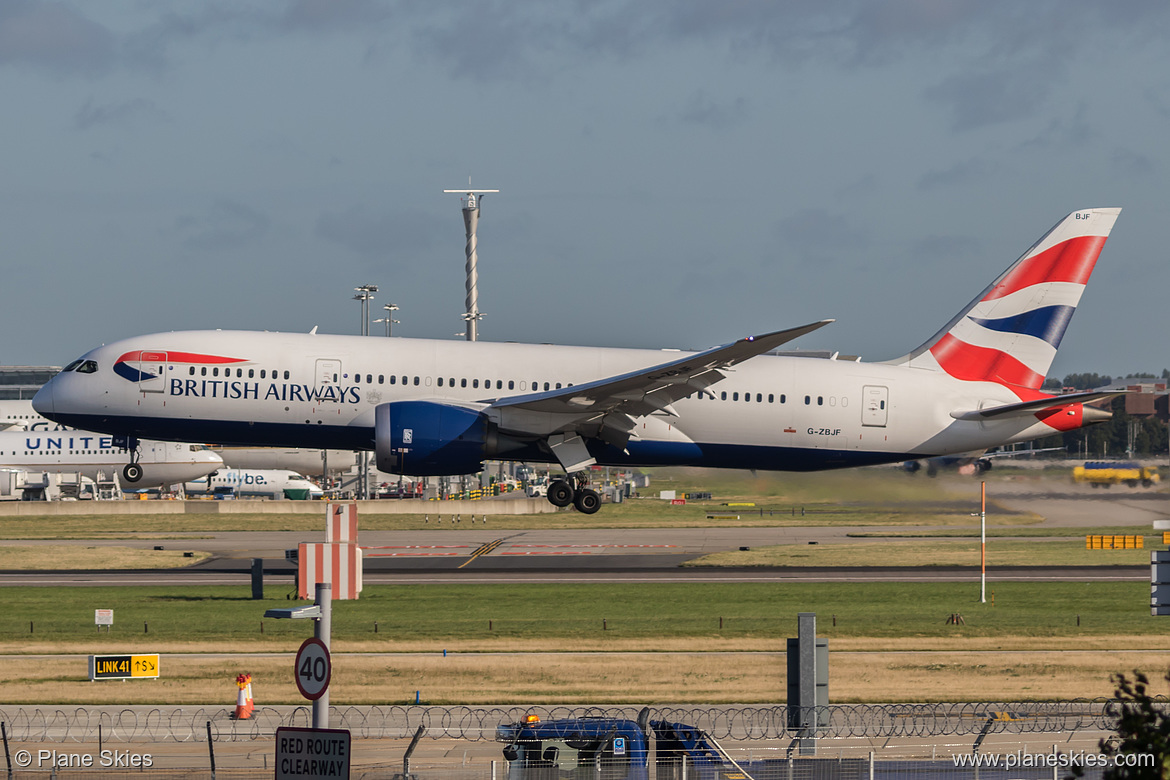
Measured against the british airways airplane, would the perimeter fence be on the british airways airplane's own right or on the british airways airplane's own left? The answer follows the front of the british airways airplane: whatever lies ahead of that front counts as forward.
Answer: on the british airways airplane's own left

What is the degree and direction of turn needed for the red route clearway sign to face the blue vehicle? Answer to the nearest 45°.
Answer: approximately 135° to its left

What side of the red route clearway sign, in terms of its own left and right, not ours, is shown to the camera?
front

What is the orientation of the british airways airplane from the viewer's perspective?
to the viewer's left

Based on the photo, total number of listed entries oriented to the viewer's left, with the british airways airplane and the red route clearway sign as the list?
1

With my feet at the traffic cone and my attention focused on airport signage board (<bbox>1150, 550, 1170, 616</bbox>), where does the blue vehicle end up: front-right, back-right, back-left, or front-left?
front-right

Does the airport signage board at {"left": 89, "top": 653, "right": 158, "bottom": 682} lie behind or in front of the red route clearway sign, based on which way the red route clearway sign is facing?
behind

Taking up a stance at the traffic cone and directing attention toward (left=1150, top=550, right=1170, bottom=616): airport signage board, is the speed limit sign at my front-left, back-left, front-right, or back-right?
front-right

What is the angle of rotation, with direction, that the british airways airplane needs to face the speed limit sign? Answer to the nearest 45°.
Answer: approximately 90° to its left

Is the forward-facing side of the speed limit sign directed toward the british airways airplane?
no

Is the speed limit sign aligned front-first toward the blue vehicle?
no

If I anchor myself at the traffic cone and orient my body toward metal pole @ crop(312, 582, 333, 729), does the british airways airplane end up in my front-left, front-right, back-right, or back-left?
back-left

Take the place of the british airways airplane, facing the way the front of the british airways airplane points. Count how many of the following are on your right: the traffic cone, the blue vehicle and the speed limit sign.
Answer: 0

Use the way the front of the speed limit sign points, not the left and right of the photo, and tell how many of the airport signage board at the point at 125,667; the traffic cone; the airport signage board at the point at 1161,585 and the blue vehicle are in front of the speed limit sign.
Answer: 0

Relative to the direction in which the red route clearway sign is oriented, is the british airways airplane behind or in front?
behind

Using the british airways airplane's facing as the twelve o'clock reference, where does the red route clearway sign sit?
The red route clearway sign is roughly at 9 o'clock from the british airways airplane.

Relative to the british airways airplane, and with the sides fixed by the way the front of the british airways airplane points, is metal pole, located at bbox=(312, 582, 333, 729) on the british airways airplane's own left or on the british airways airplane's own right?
on the british airways airplane's own left

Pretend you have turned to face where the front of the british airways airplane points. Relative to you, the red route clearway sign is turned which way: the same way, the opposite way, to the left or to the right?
to the left
